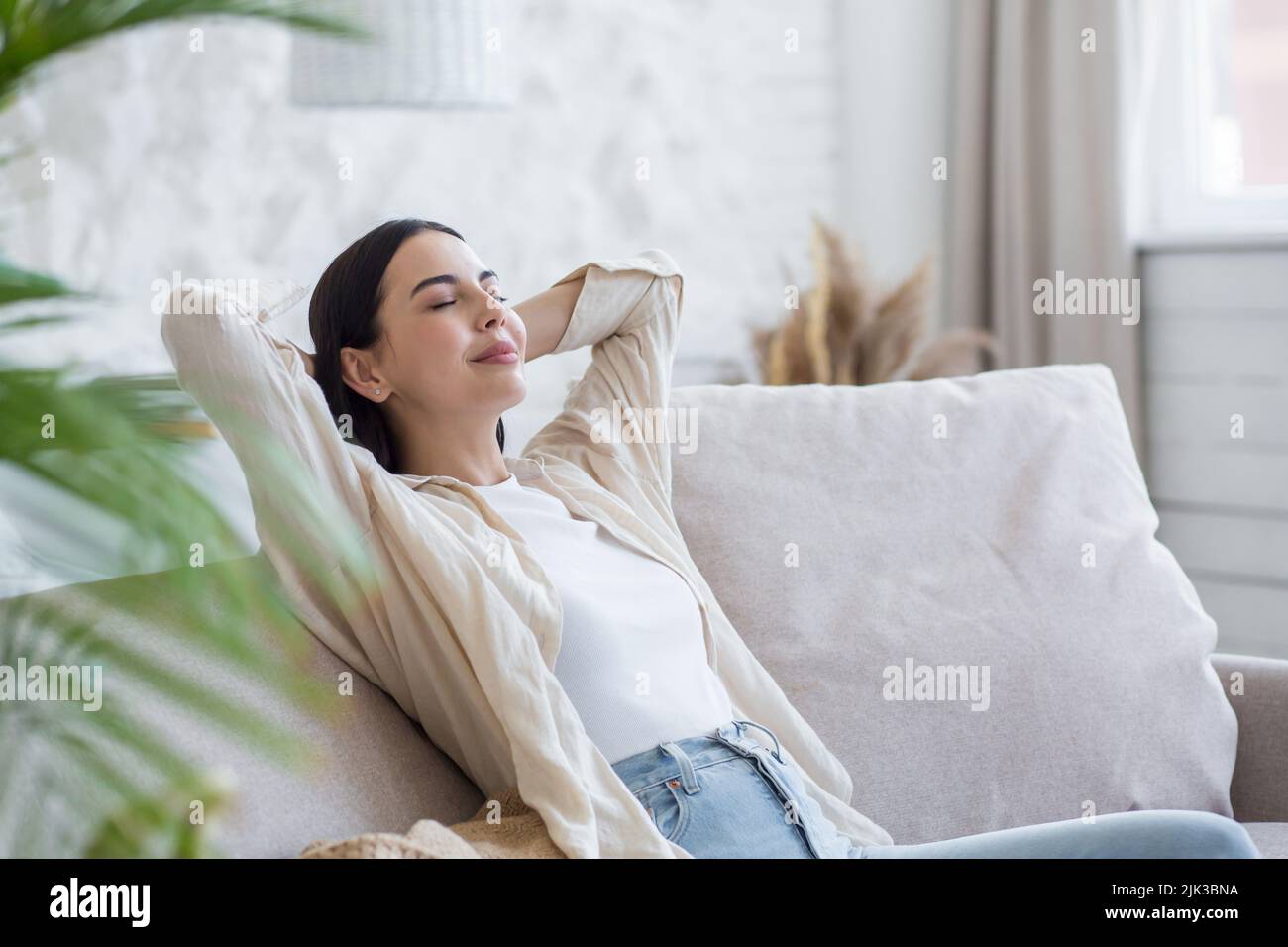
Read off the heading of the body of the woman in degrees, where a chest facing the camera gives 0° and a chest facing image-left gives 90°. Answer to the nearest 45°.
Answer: approximately 315°

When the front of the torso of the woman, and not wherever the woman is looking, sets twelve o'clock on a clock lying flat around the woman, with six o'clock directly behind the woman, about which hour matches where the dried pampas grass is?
The dried pampas grass is roughly at 8 o'clock from the woman.

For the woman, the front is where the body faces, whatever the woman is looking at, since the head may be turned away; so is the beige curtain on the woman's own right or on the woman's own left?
on the woman's own left

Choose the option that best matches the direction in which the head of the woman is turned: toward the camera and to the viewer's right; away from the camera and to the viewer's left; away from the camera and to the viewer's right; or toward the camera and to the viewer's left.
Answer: toward the camera and to the viewer's right
